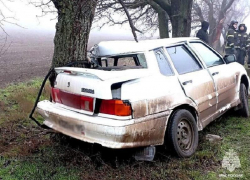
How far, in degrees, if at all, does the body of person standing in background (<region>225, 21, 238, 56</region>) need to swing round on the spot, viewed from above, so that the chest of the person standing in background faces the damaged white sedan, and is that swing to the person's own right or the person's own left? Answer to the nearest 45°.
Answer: approximately 45° to the person's own right

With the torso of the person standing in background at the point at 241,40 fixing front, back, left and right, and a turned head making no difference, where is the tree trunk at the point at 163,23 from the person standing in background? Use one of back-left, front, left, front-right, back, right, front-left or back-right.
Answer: right

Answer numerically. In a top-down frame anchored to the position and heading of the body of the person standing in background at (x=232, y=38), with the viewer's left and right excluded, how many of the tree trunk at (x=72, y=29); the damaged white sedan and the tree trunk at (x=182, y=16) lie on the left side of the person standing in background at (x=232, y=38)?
0

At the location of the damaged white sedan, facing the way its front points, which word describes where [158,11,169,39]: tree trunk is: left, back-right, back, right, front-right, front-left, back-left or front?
front-left

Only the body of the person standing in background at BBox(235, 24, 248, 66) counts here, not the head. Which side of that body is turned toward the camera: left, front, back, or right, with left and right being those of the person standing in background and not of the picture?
front

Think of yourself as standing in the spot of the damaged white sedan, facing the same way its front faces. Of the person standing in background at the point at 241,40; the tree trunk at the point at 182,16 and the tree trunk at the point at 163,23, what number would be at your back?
0

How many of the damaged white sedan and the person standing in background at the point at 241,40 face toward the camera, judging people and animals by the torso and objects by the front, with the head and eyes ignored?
1

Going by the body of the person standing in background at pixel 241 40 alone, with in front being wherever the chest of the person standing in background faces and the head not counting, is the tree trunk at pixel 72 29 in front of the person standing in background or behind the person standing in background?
in front

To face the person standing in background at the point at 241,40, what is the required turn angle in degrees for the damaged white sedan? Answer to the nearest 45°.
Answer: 0° — it already faces them

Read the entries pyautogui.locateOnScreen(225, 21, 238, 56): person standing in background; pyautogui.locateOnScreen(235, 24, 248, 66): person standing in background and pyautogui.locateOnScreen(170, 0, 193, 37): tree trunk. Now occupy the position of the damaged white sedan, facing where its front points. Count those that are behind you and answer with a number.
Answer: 0

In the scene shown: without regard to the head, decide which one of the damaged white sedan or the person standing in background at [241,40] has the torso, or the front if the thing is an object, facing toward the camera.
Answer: the person standing in background

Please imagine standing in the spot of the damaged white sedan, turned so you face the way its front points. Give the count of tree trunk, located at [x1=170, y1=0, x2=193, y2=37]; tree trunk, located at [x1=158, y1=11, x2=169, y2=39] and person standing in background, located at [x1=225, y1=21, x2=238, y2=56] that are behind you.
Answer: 0

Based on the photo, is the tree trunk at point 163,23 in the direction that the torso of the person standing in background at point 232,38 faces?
no

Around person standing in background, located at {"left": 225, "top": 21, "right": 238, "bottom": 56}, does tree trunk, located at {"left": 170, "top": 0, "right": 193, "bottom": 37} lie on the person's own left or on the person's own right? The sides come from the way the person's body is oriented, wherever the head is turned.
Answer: on the person's own right

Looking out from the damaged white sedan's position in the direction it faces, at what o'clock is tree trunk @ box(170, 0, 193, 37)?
The tree trunk is roughly at 11 o'clock from the damaged white sedan.

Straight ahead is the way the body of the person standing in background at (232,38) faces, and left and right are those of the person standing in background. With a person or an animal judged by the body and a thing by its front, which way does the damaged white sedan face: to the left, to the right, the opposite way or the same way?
to the left

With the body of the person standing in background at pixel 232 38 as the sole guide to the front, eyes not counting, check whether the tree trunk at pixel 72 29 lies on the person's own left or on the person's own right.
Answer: on the person's own right

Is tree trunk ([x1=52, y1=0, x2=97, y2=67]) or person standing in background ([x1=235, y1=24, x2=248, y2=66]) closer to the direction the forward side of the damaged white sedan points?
the person standing in background
